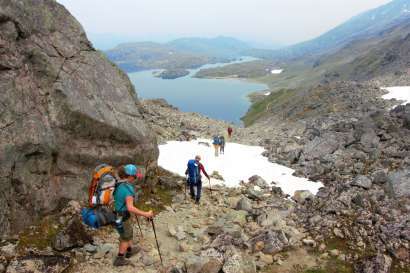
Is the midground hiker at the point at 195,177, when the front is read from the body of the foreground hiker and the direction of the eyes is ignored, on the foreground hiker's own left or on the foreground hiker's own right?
on the foreground hiker's own left

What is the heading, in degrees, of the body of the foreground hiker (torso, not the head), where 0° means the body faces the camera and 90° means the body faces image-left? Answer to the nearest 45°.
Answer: approximately 270°
